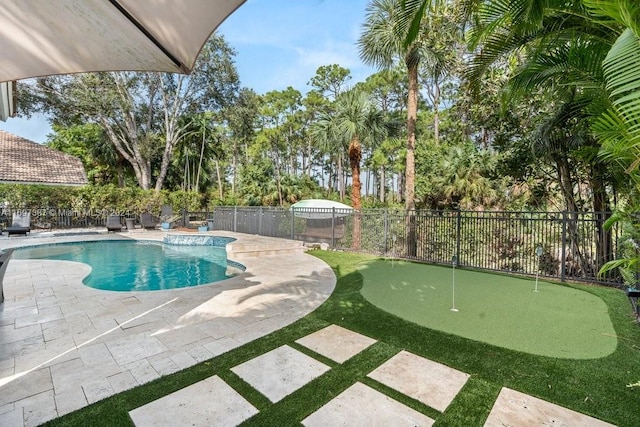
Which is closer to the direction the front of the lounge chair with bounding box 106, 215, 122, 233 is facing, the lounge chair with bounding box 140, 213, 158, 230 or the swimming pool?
the swimming pool

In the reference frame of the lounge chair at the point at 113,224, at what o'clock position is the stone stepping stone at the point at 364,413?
The stone stepping stone is roughly at 12 o'clock from the lounge chair.

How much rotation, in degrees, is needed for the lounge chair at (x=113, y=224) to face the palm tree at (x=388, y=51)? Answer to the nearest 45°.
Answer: approximately 45° to its left

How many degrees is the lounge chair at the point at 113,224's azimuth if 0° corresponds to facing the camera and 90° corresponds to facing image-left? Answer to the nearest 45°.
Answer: approximately 0°

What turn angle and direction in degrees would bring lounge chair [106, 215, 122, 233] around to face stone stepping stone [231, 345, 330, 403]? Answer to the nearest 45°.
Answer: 0° — it already faces it

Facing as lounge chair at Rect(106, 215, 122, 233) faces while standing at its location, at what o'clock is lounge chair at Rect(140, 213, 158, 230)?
lounge chair at Rect(140, 213, 158, 230) is roughly at 8 o'clock from lounge chair at Rect(106, 215, 122, 233).

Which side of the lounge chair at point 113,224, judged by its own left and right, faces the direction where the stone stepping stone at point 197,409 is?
front

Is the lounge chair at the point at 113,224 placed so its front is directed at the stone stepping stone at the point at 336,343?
yes

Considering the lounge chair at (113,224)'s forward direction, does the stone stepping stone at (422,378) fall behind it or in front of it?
in front

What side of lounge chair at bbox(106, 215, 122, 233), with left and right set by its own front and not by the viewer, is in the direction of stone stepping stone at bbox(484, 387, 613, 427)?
front

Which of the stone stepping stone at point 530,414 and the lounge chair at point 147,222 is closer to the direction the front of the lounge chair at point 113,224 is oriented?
the stone stepping stone

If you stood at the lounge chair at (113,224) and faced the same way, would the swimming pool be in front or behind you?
in front

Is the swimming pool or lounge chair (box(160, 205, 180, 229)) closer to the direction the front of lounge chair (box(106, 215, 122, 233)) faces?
the swimming pool

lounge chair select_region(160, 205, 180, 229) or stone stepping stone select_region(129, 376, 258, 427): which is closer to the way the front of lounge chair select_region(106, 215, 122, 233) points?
the stone stepping stone
